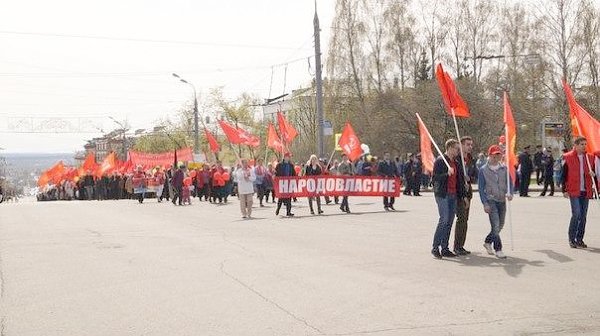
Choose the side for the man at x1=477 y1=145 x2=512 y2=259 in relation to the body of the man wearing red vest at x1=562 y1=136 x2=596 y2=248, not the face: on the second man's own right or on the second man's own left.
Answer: on the second man's own right

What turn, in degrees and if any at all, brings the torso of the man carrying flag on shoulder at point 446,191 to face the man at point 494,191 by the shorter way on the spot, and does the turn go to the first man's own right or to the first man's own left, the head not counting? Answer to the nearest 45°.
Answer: approximately 45° to the first man's own left

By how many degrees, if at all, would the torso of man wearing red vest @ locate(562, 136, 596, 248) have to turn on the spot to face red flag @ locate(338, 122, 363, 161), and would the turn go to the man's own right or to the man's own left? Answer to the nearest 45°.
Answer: approximately 180°

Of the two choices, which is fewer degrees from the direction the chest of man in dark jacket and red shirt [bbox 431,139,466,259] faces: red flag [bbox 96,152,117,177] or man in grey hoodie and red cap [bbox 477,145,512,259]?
the man in grey hoodie and red cap

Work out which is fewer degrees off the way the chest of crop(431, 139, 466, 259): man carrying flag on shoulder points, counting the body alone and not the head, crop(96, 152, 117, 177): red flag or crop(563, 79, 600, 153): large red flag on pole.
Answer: the large red flag on pole

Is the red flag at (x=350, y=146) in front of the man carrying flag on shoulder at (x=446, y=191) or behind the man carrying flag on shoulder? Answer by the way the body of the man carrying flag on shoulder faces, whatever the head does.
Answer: behind

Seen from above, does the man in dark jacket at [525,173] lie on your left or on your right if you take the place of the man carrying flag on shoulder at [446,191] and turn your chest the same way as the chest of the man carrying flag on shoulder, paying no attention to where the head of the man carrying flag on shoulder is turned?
on your left

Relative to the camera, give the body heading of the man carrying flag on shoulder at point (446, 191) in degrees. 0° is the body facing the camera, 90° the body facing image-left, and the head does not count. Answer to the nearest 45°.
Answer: approximately 315°

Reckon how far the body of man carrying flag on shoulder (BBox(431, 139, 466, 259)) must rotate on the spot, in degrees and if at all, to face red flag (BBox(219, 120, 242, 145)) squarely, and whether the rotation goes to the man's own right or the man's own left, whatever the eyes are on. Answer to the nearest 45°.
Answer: approximately 180°
